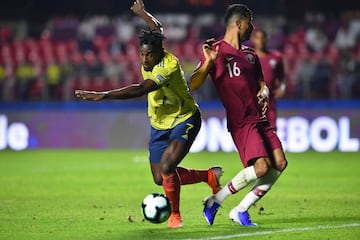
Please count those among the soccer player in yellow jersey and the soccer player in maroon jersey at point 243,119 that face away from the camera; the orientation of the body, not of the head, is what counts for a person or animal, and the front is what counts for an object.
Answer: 0

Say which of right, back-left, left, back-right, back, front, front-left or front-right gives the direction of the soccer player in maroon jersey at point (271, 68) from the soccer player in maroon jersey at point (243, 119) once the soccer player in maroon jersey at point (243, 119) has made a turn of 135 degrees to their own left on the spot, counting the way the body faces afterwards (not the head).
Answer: front

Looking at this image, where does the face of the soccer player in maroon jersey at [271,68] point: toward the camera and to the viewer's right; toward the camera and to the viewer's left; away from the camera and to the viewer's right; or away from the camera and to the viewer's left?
toward the camera and to the viewer's left

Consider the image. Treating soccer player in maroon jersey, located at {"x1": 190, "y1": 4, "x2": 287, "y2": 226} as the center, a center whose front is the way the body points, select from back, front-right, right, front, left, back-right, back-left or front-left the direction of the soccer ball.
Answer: right

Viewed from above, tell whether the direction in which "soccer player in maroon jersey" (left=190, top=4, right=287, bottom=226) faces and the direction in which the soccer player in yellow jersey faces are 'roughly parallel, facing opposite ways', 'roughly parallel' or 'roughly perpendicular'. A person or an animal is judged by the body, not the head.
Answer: roughly perpendicular
